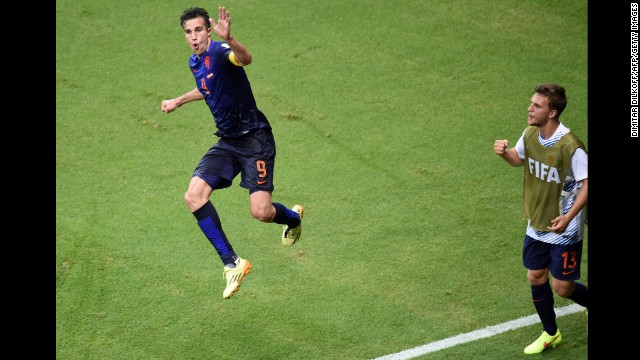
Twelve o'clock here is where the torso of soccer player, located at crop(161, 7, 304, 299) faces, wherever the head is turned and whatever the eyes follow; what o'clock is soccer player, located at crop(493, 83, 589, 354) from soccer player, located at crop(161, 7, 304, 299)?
soccer player, located at crop(493, 83, 589, 354) is roughly at 8 o'clock from soccer player, located at crop(161, 7, 304, 299).

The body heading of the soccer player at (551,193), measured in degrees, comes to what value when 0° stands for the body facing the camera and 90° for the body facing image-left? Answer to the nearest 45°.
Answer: approximately 45°

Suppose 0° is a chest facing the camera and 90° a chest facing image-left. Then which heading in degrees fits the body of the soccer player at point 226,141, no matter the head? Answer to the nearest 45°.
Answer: approximately 45°
